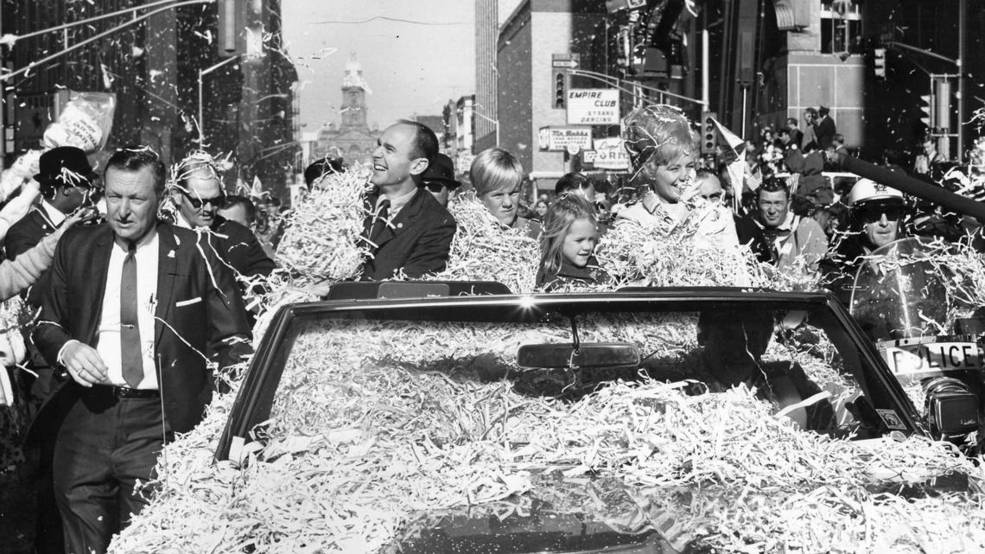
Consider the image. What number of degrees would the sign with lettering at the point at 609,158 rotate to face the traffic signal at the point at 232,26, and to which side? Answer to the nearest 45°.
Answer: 0° — it already faces it

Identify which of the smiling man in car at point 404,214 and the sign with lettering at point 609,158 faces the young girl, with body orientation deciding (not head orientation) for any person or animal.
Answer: the sign with lettering

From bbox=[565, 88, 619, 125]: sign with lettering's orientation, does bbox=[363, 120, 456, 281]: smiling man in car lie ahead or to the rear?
ahead

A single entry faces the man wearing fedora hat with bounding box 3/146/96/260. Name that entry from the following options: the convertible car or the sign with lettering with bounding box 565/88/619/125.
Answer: the sign with lettering

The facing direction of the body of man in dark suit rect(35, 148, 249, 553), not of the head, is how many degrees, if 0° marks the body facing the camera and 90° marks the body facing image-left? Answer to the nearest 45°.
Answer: approximately 0°

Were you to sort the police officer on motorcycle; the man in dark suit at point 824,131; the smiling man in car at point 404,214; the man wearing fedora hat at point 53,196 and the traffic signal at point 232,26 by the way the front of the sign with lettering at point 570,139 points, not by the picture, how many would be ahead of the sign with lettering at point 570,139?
5
